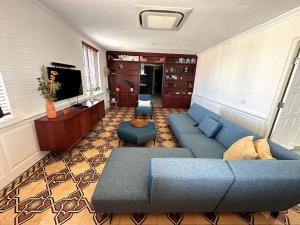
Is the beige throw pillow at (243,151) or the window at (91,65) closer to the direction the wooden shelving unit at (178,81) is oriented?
the beige throw pillow

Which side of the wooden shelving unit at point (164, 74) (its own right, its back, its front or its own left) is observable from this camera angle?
front

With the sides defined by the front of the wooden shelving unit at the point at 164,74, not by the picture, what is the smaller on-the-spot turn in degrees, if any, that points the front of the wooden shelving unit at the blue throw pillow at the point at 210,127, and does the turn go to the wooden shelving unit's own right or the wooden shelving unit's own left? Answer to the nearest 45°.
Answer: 0° — it already faces it

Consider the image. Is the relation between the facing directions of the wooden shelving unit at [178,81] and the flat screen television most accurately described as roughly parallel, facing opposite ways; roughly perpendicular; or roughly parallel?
roughly perpendicular

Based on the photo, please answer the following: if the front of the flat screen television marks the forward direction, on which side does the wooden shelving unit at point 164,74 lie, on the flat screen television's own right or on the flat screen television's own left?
on the flat screen television's own left

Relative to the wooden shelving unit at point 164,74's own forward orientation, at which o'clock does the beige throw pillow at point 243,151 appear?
The beige throw pillow is roughly at 12 o'clock from the wooden shelving unit.

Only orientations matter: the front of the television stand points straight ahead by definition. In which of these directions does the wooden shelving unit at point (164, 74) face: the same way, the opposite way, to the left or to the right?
to the right

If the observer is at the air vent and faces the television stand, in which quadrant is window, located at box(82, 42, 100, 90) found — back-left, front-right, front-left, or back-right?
front-right

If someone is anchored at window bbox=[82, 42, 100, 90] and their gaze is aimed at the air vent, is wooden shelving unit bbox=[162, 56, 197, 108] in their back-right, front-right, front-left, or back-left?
front-left

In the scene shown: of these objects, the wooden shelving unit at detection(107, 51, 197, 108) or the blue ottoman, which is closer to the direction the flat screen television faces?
the blue ottoman

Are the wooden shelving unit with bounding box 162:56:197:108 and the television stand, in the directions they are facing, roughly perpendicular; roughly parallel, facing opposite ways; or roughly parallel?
roughly perpendicular

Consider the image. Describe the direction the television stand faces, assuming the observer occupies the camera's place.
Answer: facing the viewer and to the right of the viewer

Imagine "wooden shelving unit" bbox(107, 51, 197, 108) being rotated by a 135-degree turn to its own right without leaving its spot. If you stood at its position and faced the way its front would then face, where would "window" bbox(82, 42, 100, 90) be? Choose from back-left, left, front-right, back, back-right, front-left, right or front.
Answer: left

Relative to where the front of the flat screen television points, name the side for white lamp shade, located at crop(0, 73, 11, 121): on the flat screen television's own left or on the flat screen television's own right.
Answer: on the flat screen television's own right
